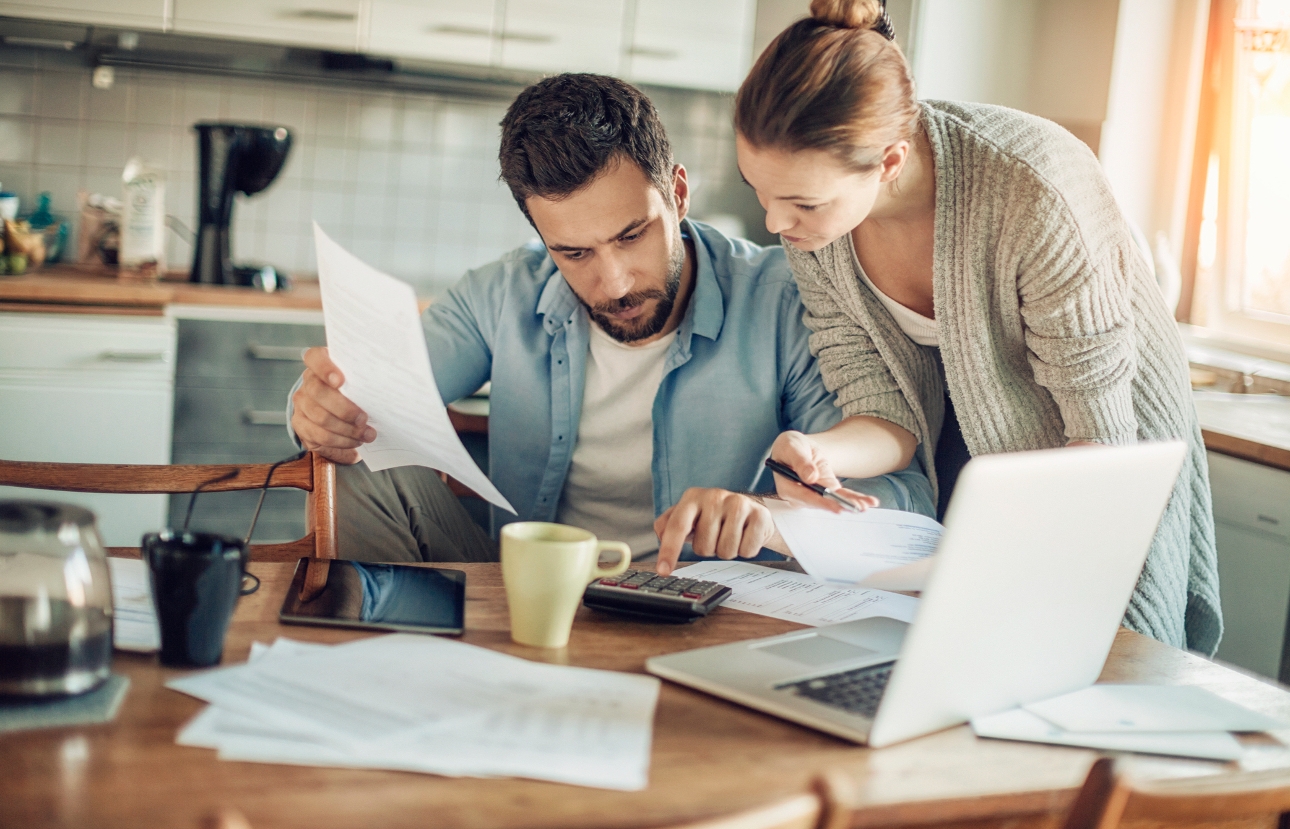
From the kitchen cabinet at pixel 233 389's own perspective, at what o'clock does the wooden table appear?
The wooden table is roughly at 12 o'clock from the kitchen cabinet.

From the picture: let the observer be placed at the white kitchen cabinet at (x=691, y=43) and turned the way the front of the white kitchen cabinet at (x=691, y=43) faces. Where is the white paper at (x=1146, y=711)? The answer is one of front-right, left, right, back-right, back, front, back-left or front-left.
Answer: front

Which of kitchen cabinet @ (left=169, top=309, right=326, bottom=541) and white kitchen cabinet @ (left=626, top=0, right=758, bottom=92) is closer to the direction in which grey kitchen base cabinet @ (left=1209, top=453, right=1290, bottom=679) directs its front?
the kitchen cabinet

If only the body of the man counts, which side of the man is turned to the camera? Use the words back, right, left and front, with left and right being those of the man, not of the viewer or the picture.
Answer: front

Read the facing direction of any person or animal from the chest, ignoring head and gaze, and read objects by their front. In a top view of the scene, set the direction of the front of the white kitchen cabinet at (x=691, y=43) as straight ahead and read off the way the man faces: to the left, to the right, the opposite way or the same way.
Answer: the same way

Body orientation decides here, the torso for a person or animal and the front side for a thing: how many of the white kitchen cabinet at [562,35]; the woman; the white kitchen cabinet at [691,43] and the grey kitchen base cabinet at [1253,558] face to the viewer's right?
0

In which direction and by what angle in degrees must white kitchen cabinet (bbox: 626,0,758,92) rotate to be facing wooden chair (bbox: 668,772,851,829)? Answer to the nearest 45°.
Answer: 0° — it already faces it

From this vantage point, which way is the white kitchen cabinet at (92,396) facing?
toward the camera

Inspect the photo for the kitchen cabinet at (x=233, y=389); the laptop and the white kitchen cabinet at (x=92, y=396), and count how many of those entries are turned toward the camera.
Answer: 2

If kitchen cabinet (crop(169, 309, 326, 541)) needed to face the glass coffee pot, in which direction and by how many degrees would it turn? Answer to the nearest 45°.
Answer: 0° — it already faces it

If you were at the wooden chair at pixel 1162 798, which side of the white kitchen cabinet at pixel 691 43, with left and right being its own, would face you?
front

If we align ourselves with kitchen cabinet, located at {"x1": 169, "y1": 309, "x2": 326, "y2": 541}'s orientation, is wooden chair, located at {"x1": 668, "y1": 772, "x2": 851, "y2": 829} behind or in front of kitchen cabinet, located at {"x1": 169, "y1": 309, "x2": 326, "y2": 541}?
in front
